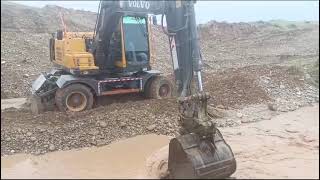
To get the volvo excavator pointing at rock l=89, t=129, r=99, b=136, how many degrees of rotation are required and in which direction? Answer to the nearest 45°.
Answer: approximately 45° to its right

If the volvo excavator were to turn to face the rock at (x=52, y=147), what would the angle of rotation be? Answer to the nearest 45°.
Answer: approximately 45° to its right

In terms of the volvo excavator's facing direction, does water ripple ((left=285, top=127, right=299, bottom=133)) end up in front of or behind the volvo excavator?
in front

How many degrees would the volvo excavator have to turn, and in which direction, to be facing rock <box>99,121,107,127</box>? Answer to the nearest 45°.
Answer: approximately 45° to its right

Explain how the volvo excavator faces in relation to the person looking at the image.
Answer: facing the viewer and to the right of the viewer

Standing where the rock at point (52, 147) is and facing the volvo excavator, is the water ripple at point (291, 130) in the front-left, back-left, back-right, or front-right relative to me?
front-right

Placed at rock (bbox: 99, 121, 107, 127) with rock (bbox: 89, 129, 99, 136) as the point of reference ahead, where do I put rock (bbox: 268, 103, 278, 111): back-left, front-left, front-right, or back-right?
back-left

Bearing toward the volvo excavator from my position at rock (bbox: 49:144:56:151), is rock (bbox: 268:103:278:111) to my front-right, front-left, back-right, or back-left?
front-right

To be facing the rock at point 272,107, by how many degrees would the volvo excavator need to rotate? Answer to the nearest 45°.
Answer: approximately 45° to its left

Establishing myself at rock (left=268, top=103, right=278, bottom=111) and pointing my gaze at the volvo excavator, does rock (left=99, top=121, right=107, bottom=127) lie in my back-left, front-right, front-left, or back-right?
front-left

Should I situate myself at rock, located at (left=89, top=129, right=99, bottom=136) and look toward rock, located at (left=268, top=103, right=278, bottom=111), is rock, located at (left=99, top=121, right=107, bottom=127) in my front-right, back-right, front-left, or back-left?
front-left
